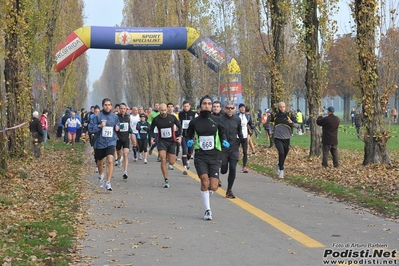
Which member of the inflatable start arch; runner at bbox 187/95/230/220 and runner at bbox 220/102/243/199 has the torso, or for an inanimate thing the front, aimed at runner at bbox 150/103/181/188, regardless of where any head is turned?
the inflatable start arch

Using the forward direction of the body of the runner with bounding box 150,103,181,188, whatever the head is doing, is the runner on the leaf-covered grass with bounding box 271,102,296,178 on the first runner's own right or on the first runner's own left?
on the first runner's own left

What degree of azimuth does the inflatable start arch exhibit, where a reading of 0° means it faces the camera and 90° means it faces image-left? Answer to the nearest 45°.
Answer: approximately 0°

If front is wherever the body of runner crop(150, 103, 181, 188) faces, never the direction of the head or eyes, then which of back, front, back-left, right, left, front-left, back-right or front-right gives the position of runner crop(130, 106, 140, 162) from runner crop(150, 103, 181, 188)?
back

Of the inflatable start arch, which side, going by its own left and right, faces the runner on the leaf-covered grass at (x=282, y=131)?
front

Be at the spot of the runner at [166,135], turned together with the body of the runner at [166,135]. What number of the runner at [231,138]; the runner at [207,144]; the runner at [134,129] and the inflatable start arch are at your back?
2

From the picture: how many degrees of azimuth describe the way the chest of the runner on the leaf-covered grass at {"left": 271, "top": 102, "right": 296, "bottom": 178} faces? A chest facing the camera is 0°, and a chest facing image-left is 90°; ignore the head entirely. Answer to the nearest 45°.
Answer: approximately 0°

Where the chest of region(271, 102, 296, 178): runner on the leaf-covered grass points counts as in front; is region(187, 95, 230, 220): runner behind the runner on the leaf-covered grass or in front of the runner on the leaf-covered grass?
in front

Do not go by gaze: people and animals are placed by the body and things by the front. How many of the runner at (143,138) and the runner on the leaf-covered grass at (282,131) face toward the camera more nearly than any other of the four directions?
2
